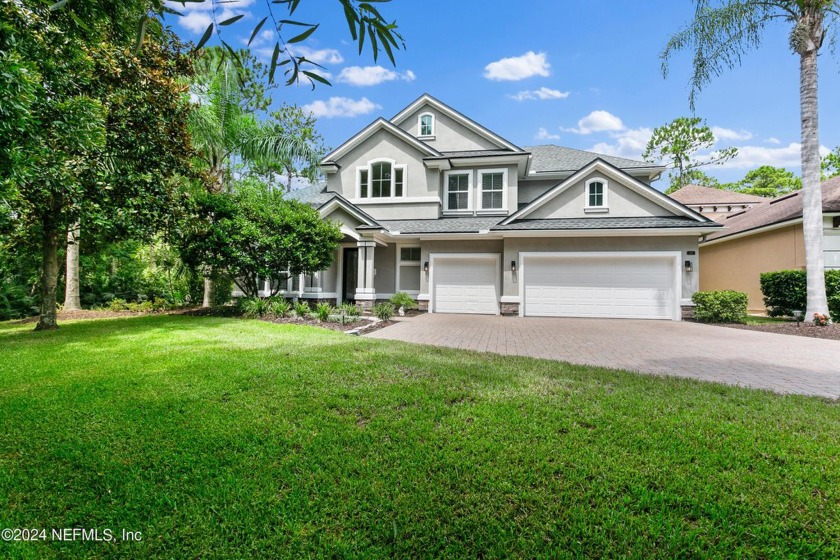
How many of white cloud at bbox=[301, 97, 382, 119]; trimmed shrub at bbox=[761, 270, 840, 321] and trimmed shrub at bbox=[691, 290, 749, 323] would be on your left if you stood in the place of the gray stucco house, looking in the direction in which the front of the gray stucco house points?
2

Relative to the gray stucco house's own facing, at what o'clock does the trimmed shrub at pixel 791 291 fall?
The trimmed shrub is roughly at 9 o'clock from the gray stucco house.

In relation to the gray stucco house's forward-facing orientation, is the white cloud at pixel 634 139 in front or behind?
behind

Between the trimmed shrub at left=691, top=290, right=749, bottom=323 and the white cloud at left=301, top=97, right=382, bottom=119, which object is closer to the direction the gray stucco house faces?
the trimmed shrub

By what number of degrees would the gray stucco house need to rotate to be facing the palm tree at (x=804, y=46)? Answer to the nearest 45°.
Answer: approximately 90° to its left

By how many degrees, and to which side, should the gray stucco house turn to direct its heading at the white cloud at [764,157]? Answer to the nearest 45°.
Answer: approximately 135° to its left

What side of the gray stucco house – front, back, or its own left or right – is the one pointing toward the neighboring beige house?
left

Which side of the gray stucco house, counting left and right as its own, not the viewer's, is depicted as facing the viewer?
front

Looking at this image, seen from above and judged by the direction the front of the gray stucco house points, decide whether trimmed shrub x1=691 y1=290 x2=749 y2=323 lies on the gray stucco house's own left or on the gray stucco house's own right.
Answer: on the gray stucco house's own left
